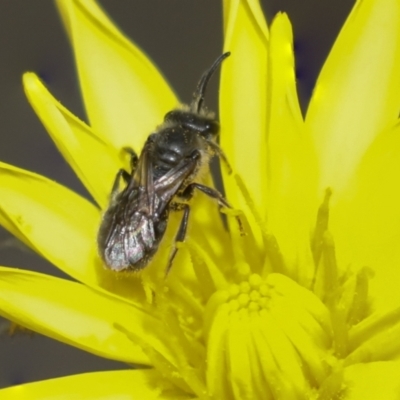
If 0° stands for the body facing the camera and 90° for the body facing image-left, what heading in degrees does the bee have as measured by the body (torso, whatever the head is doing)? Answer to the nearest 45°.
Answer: approximately 225°
